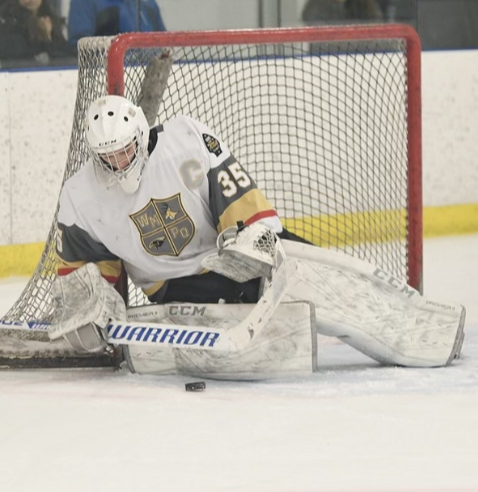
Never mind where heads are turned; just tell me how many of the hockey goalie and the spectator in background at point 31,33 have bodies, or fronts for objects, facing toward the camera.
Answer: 2

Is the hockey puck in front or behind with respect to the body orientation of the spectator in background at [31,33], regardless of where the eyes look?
in front

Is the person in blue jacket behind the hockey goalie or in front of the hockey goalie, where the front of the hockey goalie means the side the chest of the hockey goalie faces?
behind
